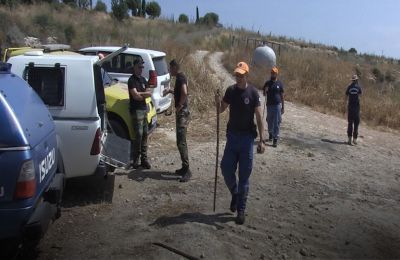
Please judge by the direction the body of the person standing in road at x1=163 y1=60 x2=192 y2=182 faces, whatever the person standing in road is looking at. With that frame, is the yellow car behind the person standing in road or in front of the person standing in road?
in front

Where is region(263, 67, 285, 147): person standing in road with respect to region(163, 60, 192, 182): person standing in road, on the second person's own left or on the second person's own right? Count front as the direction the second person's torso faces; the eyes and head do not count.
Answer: on the second person's own right

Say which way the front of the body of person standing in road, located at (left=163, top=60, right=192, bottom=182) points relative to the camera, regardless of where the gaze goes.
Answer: to the viewer's left

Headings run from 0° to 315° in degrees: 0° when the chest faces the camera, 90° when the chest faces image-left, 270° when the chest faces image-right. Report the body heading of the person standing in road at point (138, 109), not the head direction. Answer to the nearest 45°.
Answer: approximately 315°

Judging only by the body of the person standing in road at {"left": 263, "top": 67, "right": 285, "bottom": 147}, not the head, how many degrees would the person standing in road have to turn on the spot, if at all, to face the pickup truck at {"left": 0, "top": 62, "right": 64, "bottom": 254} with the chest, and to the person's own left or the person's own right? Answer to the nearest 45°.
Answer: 0° — they already face it

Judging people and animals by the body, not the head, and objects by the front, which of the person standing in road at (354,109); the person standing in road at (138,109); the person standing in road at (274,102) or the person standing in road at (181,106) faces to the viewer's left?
the person standing in road at (181,106)

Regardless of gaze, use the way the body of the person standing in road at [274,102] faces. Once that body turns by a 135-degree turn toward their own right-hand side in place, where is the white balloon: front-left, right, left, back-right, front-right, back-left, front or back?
front-right

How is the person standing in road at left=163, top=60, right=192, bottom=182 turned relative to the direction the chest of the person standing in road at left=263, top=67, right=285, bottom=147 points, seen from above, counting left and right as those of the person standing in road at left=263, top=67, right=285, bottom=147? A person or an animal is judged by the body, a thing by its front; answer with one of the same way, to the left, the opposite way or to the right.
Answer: to the right

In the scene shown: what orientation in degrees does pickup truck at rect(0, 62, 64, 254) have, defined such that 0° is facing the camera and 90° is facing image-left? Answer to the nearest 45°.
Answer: approximately 135°
